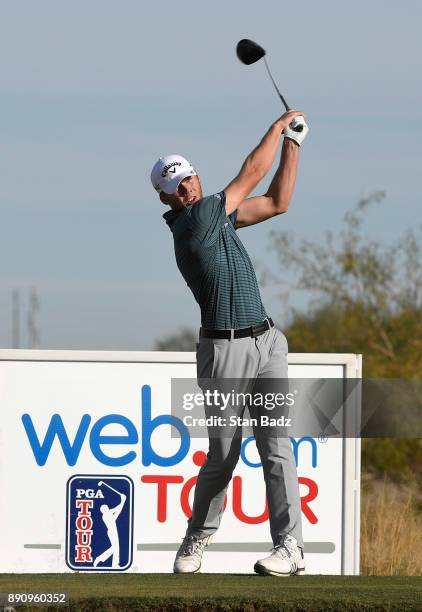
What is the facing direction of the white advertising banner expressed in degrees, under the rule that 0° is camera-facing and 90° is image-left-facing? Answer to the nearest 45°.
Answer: approximately 0°

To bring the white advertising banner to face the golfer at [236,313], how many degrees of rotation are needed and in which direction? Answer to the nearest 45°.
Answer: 0° — it already faces them

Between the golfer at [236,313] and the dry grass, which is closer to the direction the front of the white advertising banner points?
the golfer

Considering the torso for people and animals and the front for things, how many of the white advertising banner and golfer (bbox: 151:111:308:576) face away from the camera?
0

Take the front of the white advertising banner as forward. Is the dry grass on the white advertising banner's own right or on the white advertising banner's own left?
on the white advertising banner's own left

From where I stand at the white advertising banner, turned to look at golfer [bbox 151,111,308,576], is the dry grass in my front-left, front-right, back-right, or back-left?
back-left

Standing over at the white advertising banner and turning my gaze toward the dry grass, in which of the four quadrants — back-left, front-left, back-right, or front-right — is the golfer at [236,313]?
back-right

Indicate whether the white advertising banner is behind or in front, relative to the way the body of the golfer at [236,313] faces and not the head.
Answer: behind
